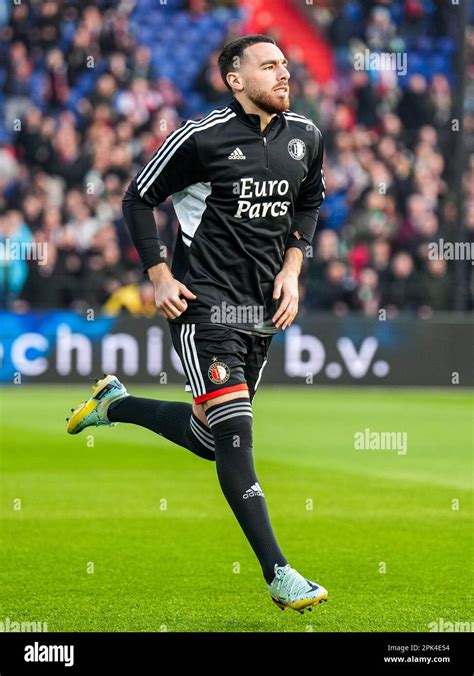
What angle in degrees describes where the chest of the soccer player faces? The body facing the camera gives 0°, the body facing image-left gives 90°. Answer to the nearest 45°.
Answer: approximately 315°

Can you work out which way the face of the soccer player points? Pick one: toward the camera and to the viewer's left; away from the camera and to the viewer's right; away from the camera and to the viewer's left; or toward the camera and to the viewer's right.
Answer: toward the camera and to the viewer's right
